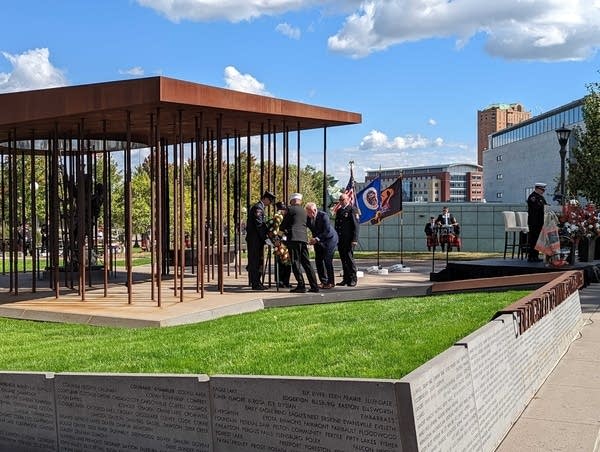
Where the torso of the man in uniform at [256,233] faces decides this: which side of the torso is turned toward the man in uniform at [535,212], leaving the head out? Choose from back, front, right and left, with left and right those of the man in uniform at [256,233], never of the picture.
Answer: front

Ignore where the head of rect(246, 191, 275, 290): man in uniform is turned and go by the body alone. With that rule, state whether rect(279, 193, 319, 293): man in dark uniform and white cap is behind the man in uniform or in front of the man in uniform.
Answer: in front

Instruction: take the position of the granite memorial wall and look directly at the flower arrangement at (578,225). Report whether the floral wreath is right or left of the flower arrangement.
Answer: left

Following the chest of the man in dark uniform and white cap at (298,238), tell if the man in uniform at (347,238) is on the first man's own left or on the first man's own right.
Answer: on the first man's own right

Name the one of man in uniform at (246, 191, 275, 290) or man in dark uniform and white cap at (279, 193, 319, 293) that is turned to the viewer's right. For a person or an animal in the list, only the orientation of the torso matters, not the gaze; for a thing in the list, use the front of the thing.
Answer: the man in uniform

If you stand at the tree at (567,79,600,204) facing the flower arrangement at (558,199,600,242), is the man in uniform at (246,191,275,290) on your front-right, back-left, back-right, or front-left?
front-right

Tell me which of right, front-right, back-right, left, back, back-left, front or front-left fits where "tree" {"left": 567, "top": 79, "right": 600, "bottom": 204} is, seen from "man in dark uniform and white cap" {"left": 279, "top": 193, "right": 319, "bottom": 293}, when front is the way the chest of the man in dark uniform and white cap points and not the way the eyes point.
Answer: right

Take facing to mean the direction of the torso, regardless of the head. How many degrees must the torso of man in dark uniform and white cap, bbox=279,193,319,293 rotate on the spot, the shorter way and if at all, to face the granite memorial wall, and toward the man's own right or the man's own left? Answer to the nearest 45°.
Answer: approximately 135° to the man's own left

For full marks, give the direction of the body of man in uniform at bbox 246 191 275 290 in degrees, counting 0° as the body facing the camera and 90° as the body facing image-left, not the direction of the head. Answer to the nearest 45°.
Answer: approximately 270°

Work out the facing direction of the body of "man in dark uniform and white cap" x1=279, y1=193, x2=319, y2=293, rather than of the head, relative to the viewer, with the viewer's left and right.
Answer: facing away from the viewer and to the left of the viewer

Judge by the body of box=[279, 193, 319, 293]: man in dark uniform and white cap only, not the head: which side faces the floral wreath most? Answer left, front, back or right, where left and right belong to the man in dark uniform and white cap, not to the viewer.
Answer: front

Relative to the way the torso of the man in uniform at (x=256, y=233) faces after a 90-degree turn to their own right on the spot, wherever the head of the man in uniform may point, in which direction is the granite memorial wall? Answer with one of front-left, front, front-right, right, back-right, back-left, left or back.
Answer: front

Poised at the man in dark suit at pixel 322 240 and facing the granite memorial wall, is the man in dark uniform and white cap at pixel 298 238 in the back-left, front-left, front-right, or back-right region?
front-right
